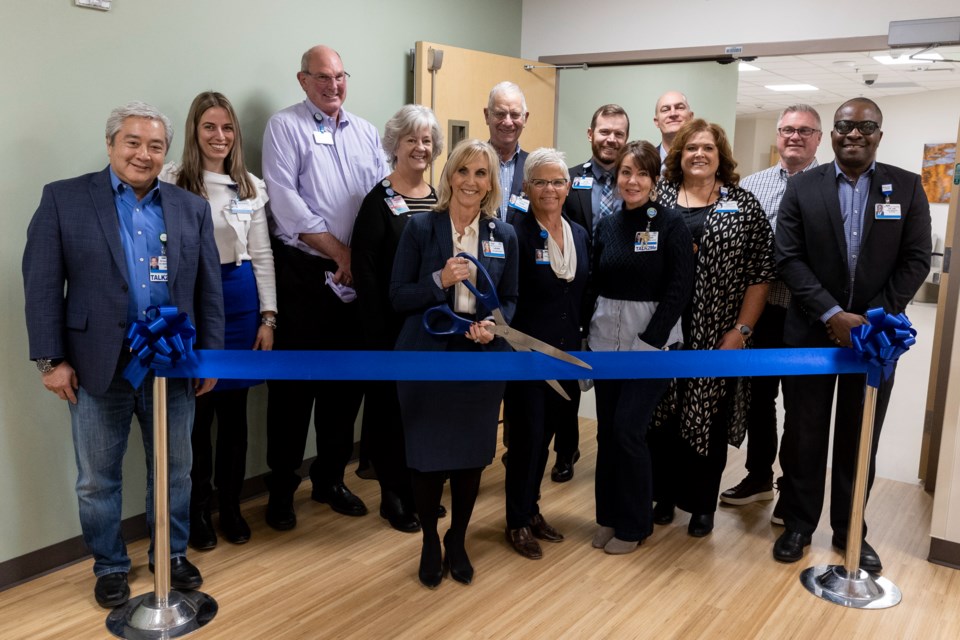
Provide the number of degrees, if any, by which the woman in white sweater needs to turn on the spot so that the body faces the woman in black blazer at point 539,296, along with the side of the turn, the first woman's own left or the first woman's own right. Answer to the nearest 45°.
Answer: approximately 90° to the first woman's own left

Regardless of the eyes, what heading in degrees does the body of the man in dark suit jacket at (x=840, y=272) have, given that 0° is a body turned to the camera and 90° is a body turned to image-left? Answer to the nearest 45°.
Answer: approximately 0°

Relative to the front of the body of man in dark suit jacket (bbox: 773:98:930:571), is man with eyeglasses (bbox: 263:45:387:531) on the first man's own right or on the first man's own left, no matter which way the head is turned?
on the first man's own right
